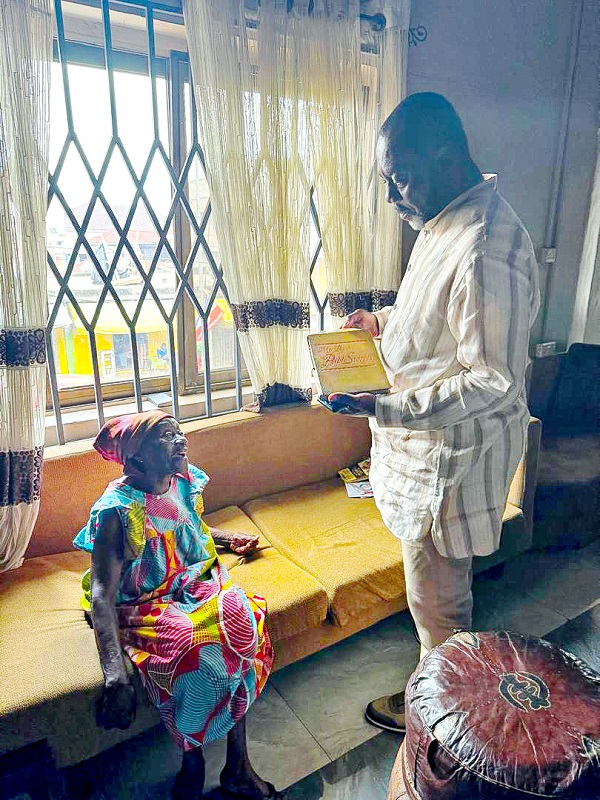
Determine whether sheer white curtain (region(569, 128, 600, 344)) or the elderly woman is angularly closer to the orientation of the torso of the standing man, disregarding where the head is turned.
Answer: the elderly woman

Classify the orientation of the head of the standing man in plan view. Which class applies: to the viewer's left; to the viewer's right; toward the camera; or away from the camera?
to the viewer's left

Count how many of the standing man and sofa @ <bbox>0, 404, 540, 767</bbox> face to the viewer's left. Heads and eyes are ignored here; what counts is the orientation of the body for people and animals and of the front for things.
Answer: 1

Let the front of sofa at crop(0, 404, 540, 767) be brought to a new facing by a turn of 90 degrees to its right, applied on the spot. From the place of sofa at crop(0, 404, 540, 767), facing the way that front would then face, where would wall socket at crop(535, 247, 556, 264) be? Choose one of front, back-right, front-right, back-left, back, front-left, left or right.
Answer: back

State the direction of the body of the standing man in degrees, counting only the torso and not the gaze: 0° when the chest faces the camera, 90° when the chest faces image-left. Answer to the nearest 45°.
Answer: approximately 90°

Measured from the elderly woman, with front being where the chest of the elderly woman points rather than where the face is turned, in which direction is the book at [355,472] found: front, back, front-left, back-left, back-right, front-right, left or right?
left

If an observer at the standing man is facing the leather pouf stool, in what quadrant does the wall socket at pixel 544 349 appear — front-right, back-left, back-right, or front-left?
back-left

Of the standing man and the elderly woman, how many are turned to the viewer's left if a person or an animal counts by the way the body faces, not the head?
1

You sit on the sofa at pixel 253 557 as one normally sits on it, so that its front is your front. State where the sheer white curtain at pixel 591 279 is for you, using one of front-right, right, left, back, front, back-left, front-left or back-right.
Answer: left

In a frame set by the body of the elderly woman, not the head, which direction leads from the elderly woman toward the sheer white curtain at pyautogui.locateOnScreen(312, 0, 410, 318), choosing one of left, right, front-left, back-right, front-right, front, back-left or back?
left

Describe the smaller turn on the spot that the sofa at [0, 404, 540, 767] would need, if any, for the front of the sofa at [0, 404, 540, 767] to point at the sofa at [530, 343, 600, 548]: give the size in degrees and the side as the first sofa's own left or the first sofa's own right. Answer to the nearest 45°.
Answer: approximately 90° to the first sofa's own left
